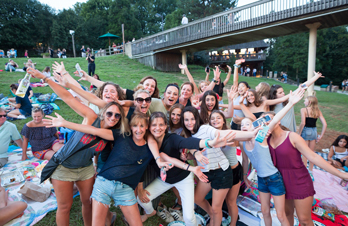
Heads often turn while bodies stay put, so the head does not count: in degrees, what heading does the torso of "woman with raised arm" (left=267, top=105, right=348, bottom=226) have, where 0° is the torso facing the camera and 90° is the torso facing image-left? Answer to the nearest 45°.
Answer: approximately 45°

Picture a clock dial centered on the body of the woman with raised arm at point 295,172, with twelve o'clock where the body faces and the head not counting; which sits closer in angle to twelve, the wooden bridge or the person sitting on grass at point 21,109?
the person sitting on grass

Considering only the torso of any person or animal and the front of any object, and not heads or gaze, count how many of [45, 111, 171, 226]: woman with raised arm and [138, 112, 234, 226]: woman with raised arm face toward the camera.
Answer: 2
